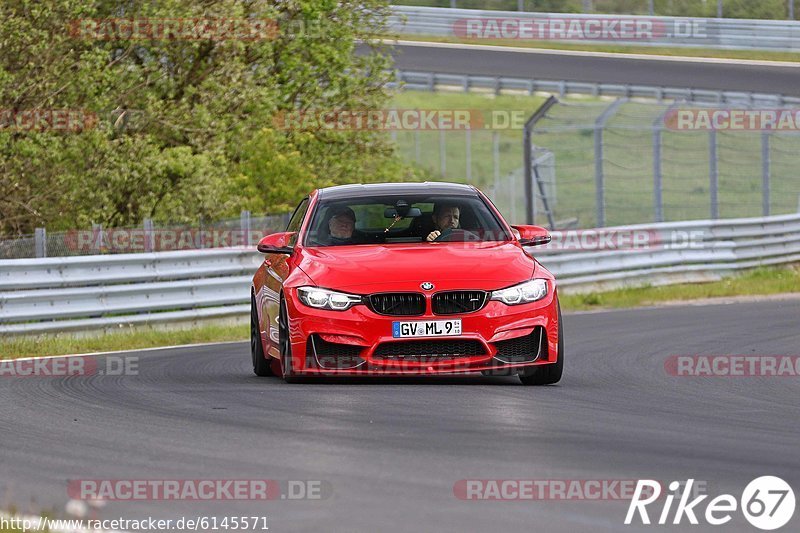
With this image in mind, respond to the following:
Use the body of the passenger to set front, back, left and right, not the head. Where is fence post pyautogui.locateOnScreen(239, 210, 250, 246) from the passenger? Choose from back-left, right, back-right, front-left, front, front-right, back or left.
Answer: back

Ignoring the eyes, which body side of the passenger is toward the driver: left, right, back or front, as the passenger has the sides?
left

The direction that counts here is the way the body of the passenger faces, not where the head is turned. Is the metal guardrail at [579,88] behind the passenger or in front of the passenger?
behind

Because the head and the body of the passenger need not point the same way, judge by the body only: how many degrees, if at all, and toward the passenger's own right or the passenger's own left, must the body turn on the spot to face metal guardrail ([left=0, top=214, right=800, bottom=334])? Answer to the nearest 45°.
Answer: approximately 180°

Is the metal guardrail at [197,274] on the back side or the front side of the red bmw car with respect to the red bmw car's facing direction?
on the back side

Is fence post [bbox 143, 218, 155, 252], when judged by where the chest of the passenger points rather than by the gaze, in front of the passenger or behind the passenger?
behind

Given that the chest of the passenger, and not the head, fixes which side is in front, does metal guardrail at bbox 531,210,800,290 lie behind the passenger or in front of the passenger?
behind

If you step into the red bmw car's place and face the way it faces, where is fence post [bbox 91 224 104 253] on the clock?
The fence post is roughly at 5 o'clock from the red bmw car.

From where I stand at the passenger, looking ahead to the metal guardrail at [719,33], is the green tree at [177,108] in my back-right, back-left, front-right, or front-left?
front-left

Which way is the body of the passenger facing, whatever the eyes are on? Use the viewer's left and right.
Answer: facing the viewer
